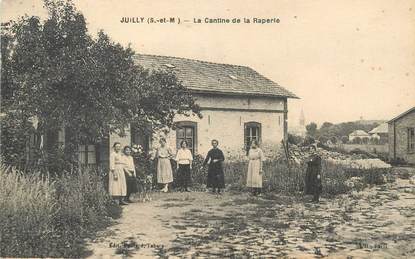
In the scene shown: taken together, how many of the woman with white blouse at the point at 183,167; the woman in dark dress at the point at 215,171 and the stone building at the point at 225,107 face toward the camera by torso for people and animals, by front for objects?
3

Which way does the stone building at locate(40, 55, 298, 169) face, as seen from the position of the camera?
facing the viewer

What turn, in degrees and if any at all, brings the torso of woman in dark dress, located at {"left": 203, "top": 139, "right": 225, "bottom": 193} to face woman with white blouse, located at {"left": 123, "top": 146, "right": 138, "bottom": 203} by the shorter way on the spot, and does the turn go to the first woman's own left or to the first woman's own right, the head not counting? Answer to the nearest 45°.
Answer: approximately 45° to the first woman's own right

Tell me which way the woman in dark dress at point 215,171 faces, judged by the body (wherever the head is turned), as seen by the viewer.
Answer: toward the camera

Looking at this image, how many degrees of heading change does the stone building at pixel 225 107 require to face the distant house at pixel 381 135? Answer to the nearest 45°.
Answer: approximately 135° to its left

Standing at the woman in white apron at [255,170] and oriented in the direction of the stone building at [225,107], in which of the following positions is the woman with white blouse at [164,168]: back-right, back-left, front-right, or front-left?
front-left

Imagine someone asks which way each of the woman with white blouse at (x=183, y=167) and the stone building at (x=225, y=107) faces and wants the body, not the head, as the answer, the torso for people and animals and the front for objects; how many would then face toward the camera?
2

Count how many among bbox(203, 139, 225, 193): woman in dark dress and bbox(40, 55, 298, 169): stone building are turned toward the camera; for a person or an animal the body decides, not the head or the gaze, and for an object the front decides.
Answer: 2

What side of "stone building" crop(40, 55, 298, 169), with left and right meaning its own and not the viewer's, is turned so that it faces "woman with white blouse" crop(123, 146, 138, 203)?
front
